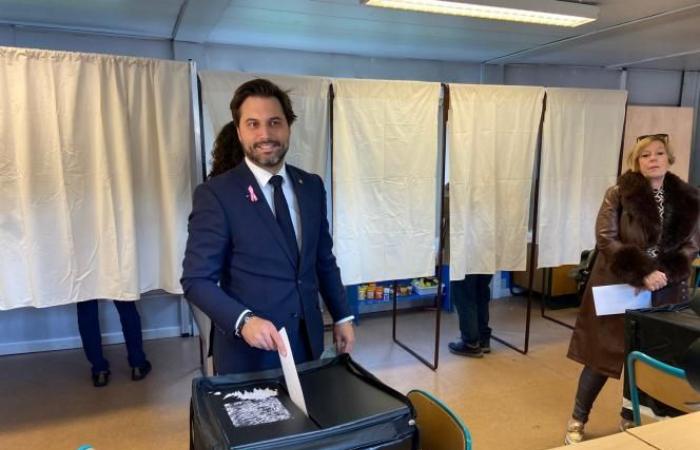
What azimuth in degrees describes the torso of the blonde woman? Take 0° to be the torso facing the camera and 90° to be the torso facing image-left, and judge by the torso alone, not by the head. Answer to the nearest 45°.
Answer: approximately 0°

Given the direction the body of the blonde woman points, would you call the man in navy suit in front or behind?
in front

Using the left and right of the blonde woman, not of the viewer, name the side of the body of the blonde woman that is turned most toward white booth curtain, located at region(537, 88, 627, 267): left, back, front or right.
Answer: back

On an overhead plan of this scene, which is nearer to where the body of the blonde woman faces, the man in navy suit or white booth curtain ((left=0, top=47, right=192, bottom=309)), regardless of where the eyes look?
the man in navy suit

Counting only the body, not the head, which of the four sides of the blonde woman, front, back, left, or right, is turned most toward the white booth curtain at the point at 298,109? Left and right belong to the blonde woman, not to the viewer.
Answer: right

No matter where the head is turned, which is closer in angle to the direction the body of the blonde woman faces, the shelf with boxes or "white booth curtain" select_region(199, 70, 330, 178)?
the white booth curtain

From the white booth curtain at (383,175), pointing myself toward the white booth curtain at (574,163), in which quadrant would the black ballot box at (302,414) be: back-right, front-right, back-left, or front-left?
back-right

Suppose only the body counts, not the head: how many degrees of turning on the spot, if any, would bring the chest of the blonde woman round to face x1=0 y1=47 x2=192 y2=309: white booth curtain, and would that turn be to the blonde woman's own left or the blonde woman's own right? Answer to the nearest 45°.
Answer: approximately 45° to the blonde woman's own right

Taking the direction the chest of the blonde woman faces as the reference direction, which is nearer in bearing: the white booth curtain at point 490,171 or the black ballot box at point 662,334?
the black ballot box

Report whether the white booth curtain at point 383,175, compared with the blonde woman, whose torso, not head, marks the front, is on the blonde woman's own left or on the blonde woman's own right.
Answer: on the blonde woman's own right
